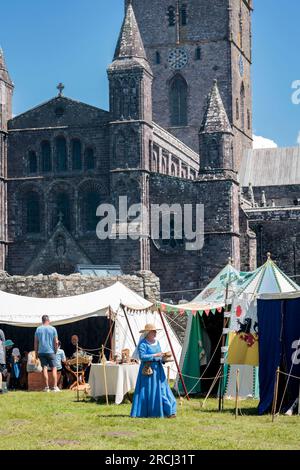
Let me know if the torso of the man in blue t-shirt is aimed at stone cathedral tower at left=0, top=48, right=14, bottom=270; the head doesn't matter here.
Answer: yes

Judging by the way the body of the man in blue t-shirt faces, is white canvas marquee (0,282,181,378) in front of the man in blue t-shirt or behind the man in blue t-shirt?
in front

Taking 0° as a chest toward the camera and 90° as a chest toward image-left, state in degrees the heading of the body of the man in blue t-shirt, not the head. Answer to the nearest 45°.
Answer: approximately 180°

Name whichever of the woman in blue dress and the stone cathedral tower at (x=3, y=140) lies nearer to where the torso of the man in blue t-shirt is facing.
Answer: the stone cathedral tower

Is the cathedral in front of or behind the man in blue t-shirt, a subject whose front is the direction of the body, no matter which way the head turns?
in front
